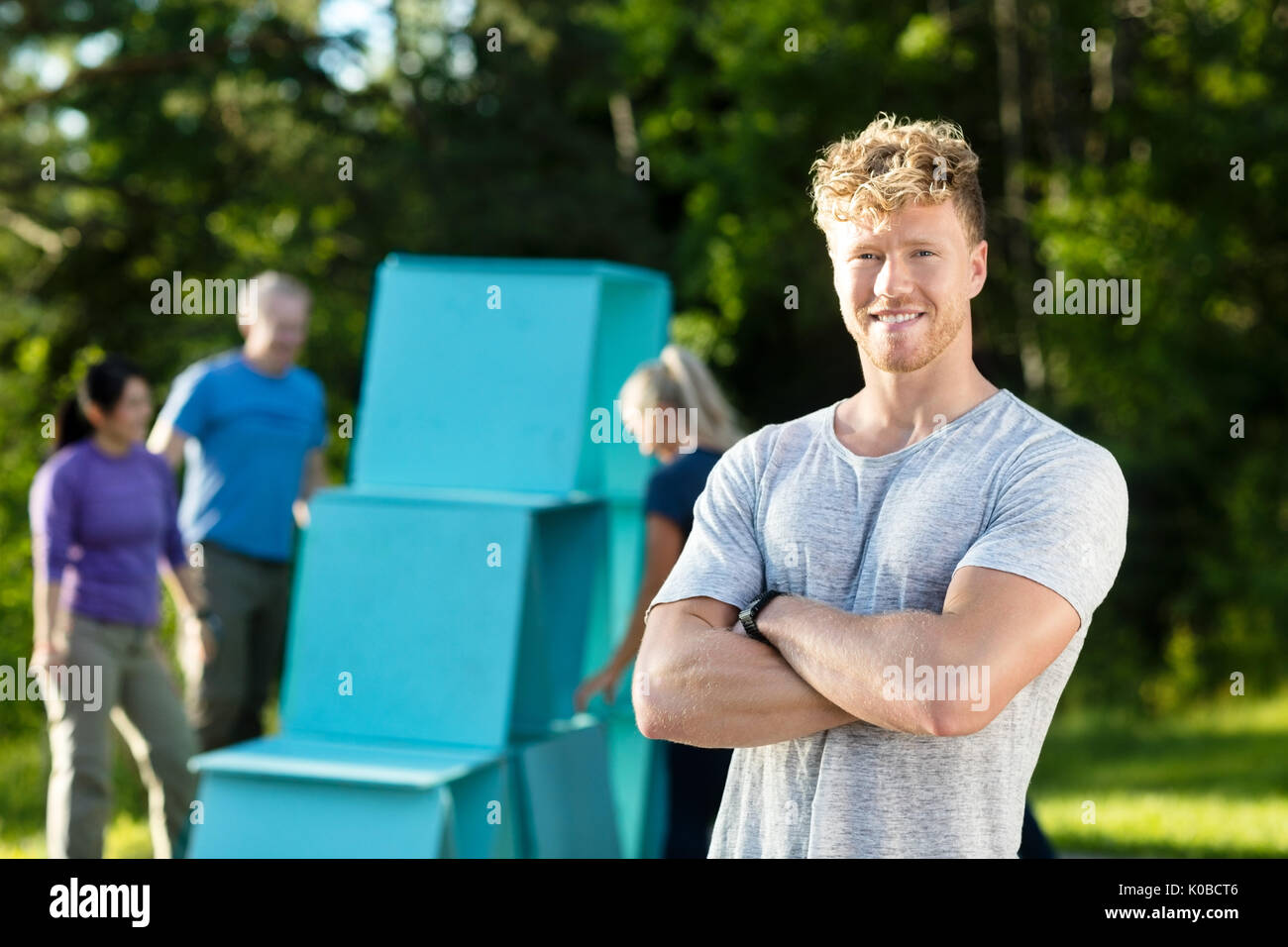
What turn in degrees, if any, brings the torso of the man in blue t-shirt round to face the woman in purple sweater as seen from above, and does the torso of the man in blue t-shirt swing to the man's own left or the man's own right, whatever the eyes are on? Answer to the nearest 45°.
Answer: approximately 90° to the man's own right

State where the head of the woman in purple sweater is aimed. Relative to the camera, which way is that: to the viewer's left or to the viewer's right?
to the viewer's right

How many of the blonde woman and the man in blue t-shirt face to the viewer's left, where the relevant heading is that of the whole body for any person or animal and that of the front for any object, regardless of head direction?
1

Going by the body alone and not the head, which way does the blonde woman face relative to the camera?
to the viewer's left

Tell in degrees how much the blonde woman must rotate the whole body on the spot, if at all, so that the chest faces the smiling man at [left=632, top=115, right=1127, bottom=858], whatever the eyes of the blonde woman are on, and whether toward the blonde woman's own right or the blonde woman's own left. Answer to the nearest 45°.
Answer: approximately 90° to the blonde woman's own left

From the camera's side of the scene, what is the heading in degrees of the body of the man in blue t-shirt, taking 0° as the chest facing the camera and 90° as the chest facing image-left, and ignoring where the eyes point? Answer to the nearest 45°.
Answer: approximately 315°

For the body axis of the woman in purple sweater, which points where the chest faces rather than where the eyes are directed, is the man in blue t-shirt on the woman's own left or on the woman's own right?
on the woman's own left

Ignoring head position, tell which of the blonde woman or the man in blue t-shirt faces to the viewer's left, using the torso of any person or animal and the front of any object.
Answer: the blonde woman

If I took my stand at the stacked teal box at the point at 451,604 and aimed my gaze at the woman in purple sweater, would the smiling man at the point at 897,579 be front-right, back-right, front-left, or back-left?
back-left

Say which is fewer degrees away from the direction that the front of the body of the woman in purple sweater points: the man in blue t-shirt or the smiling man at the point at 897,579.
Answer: the smiling man
